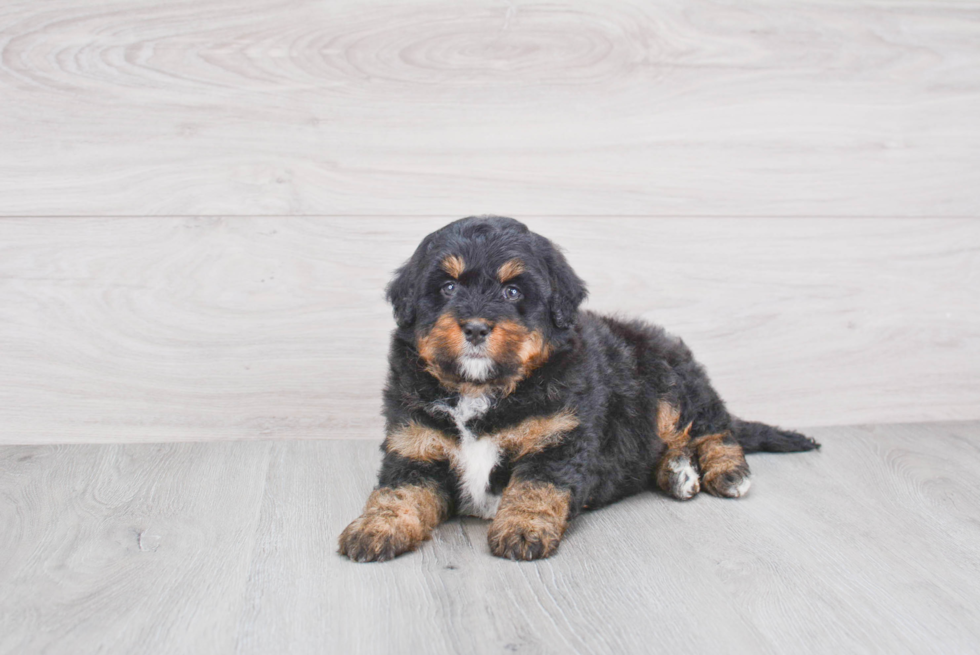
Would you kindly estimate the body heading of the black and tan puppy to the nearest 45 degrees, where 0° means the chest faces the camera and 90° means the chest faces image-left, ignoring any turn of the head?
approximately 45°
